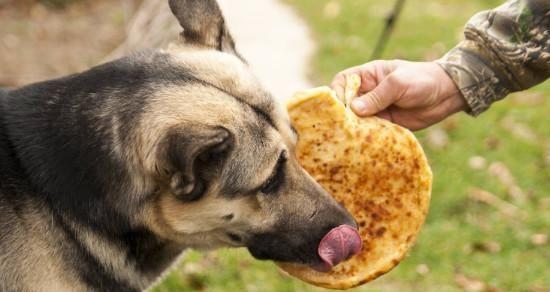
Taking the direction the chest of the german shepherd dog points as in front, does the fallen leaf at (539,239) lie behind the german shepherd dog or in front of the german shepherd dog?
in front

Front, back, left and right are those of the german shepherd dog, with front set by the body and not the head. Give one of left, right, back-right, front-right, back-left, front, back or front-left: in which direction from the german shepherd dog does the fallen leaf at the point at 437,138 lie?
front-left

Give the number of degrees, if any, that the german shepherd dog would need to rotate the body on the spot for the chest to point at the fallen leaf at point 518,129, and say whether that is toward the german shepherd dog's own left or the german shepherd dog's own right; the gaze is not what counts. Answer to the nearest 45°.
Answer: approximately 45° to the german shepherd dog's own left

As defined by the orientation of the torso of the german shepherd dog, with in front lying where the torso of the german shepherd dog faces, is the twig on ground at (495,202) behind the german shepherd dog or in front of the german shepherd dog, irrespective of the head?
in front

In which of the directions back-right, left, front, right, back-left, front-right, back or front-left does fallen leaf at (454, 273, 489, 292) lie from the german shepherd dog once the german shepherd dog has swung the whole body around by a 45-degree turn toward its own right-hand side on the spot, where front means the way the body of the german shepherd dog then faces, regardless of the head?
front-left

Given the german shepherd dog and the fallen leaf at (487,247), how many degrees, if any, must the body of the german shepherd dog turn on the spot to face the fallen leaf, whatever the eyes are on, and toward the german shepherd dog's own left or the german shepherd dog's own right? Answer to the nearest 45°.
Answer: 0° — it already faces it

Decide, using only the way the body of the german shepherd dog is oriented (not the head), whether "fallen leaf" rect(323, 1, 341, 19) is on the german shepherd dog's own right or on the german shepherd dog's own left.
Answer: on the german shepherd dog's own left

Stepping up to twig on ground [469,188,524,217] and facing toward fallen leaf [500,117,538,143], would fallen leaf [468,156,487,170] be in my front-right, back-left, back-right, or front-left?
front-left

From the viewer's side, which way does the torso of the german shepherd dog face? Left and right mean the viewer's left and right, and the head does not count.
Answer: facing to the right of the viewer

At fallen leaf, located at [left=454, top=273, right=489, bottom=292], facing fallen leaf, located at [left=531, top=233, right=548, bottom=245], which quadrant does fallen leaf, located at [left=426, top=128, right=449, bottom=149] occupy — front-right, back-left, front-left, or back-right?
front-left
